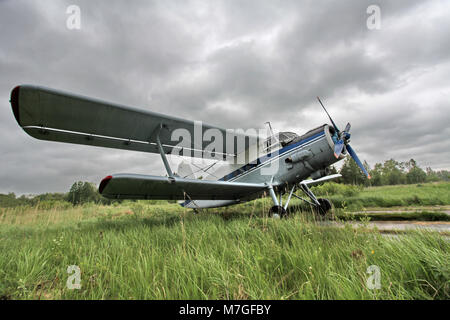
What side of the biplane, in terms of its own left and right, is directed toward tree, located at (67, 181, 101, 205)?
back

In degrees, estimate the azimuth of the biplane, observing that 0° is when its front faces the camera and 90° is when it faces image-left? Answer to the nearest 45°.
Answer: approximately 315°
